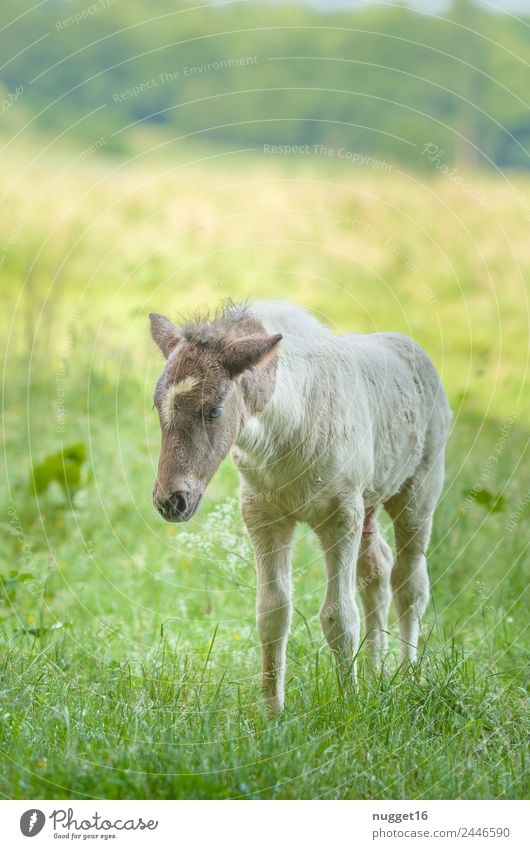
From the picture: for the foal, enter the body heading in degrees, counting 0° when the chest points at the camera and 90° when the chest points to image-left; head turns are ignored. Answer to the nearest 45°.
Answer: approximately 45°
